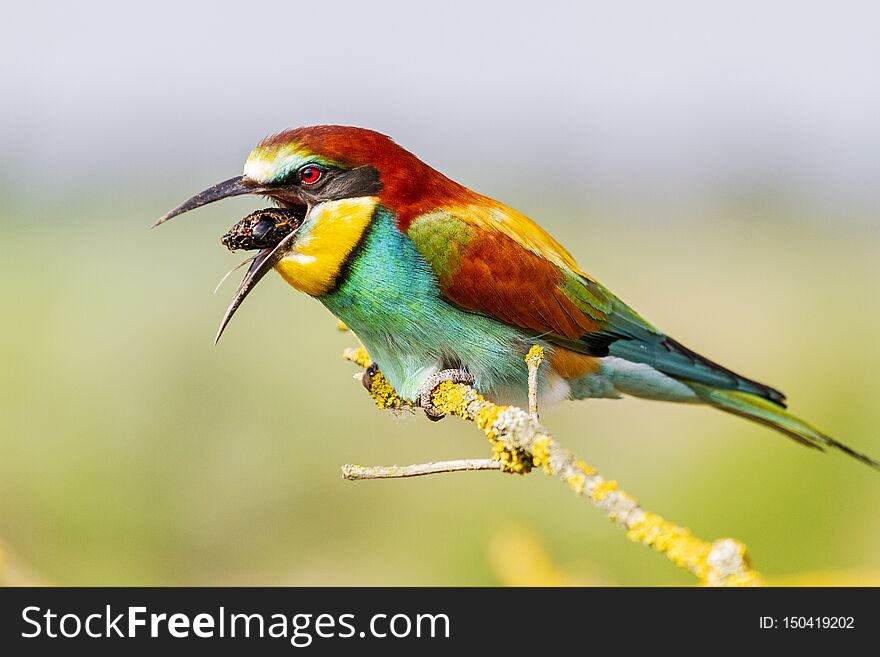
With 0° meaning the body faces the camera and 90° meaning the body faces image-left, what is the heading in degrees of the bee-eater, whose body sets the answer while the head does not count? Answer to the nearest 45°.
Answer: approximately 90°
